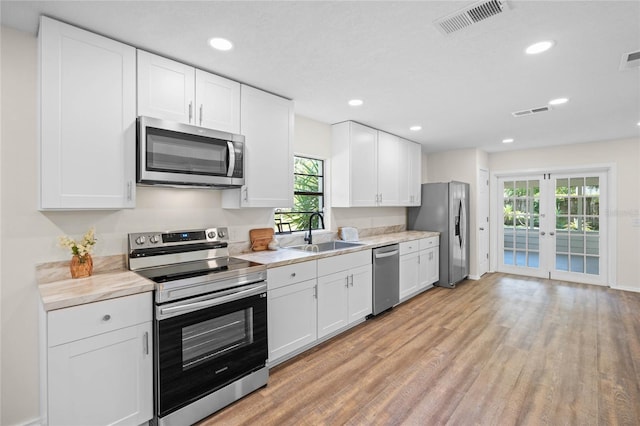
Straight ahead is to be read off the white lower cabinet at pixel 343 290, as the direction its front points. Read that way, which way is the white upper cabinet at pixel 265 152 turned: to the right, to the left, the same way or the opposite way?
the same way

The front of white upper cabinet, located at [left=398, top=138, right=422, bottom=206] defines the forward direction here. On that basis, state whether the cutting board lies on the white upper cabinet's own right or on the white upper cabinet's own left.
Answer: on the white upper cabinet's own right

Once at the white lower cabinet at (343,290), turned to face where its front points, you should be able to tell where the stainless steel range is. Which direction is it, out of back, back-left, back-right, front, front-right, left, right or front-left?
right

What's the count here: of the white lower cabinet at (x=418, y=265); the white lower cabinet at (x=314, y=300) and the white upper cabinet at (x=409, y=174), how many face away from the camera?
0

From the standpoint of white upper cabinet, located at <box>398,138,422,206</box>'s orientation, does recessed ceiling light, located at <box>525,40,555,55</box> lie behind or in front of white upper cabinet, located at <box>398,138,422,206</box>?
in front

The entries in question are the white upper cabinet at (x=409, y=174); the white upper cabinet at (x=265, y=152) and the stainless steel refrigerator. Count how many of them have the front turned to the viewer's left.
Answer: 0

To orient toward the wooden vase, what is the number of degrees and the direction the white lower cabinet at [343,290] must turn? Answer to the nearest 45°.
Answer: approximately 90° to its right

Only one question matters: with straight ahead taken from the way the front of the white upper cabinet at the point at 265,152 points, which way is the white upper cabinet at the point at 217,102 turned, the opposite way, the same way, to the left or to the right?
the same way

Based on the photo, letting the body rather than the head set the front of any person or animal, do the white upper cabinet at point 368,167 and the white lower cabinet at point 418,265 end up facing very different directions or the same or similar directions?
same or similar directions

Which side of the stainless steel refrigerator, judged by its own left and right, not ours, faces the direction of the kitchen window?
right

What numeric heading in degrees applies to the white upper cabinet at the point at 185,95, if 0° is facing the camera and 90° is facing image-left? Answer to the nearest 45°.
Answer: approximately 315°

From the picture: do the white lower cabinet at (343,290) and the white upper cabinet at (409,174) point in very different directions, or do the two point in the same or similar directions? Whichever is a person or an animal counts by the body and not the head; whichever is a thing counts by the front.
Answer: same or similar directions

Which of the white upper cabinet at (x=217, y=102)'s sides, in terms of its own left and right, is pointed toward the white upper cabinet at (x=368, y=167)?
left

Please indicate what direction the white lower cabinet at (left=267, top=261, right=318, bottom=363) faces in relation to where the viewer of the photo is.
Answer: facing the viewer and to the right of the viewer

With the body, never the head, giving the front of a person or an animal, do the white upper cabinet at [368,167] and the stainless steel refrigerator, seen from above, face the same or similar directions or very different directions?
same or similar directions

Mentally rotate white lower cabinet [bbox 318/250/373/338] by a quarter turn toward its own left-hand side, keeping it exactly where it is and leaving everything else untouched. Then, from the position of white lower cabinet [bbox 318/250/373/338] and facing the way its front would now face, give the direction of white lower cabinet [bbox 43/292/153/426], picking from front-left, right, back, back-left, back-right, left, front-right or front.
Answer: back

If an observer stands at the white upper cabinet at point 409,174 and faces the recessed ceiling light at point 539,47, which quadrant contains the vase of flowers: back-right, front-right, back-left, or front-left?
front-right

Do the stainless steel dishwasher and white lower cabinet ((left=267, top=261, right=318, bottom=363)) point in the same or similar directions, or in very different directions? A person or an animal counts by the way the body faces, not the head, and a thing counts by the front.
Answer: same or similar directions
